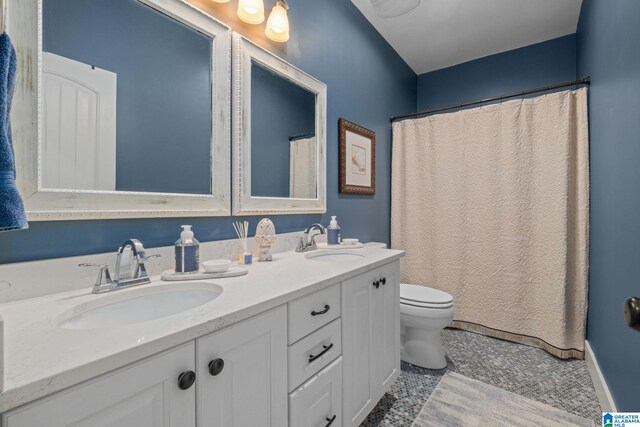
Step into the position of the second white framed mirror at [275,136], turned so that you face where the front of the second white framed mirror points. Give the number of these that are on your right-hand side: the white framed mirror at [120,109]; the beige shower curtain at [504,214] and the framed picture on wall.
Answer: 1

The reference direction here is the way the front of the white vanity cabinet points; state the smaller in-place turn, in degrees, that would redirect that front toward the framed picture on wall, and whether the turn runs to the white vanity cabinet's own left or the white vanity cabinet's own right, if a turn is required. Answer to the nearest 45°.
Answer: approximately 90° to the white vanity cabinet's own left

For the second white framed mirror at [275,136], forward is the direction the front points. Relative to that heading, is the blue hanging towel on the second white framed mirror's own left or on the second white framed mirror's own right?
on the second white framed mirror's own right

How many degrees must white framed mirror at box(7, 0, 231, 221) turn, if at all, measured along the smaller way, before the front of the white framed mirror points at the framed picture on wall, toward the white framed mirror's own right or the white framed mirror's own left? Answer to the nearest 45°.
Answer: approximately 45° to the white framed mirror's own left

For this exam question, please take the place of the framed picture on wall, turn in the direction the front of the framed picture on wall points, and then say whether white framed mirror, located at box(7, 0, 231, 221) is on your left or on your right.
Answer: on your right

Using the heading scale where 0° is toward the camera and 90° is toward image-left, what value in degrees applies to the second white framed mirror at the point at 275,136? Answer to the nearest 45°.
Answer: approximately 315°

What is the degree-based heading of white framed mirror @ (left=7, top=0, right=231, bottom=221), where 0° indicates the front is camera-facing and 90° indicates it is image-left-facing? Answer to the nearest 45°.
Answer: approximately 315°
